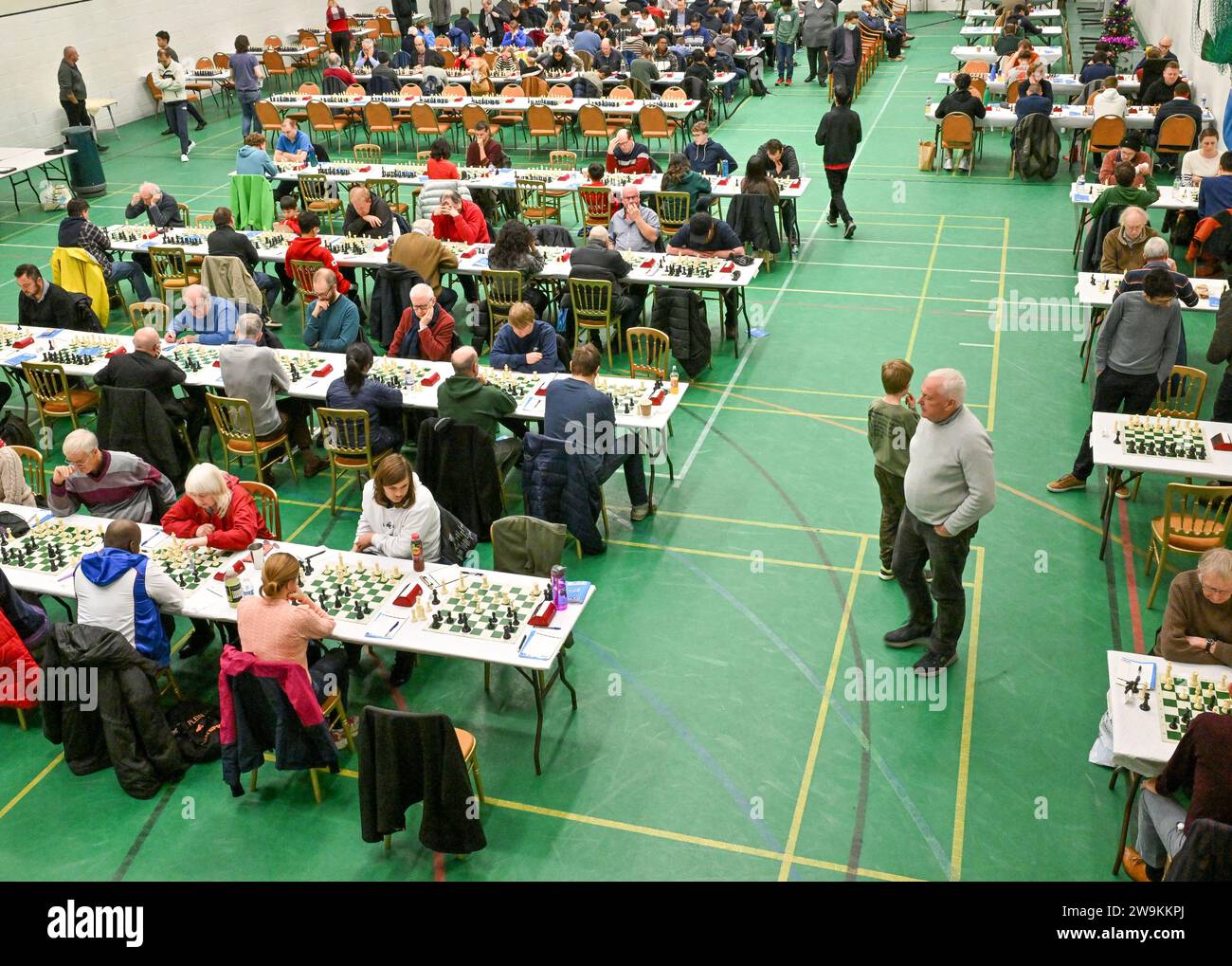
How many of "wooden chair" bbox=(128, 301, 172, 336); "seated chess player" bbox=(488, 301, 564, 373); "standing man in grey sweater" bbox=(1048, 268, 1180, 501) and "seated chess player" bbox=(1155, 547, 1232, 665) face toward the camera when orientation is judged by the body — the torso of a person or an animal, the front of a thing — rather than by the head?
4

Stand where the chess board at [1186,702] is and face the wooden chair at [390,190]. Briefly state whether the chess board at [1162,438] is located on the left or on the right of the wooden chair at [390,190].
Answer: right

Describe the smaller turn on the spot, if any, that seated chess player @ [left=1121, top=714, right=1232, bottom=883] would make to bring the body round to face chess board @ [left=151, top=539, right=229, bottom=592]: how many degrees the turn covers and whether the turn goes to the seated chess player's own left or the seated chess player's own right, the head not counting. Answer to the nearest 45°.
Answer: approximately 45° to the seated chess player's own left

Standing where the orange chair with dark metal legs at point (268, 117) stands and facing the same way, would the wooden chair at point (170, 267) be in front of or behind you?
behind

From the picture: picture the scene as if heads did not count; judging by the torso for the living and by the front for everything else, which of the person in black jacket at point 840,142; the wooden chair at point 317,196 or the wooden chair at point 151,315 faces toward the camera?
the wooden chair at point 151,315

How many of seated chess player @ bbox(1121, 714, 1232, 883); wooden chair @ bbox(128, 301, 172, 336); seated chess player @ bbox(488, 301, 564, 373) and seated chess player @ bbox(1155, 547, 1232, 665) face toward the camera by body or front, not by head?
3

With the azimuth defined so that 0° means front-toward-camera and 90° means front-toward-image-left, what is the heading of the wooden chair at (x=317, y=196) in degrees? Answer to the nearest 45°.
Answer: approximately 225°

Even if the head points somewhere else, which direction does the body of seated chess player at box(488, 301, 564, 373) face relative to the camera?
toward the camera

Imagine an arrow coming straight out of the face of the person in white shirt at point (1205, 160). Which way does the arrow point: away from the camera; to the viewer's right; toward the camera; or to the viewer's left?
toward the camera

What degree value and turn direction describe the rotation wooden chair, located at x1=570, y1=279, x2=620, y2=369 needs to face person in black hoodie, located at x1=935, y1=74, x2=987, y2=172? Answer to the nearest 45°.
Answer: approximately 45° to its right

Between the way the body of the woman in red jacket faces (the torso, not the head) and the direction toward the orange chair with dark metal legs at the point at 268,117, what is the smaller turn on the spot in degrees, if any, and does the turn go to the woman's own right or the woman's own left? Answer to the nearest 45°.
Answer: approximately 135° to the woman's own right

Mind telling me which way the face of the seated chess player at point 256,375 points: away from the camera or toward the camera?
away from the camera

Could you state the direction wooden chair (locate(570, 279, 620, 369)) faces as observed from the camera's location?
facing away from the viewer

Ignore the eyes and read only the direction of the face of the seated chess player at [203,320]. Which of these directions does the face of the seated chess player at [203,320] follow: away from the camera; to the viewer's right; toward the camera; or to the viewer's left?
toward the camera

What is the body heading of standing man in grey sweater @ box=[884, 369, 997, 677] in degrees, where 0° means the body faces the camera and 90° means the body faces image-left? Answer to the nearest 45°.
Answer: approximately 45°

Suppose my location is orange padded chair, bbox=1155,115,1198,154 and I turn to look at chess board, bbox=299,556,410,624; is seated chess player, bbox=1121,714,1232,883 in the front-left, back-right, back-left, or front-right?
front-left

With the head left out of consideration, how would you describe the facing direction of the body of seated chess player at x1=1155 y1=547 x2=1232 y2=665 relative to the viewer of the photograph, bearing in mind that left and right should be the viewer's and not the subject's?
facing the viewer

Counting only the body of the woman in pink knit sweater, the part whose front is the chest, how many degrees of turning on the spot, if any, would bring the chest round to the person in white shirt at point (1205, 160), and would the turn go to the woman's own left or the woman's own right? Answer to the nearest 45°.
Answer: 0° — they already face them

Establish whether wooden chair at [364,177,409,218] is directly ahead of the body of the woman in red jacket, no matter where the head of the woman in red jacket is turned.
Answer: no
